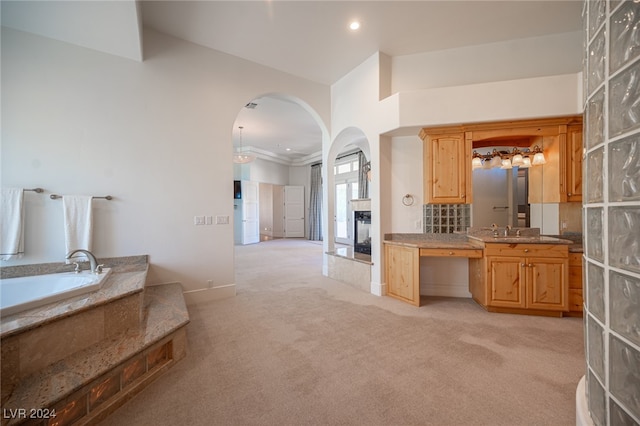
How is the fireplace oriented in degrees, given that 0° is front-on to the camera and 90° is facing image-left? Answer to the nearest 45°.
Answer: approximately 45°

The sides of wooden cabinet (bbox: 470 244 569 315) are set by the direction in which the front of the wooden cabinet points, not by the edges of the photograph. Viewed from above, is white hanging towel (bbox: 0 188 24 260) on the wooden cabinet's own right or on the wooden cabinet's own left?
on the wooden cabinet's own right

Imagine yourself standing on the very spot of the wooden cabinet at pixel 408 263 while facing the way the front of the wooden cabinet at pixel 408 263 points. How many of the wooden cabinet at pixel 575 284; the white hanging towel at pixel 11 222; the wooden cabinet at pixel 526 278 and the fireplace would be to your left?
2

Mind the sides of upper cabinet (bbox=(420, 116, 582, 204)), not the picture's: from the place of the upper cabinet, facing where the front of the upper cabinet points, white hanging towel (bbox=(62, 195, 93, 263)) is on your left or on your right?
on your right
